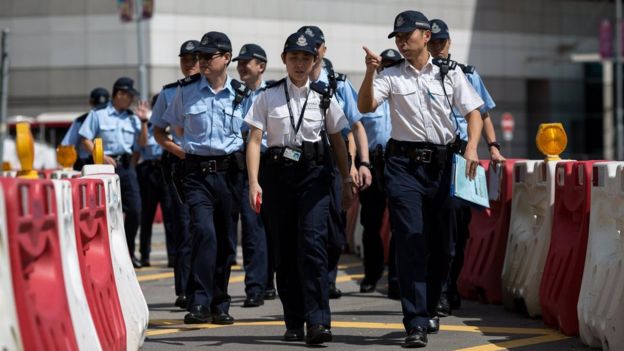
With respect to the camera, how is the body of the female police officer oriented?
toward the camera

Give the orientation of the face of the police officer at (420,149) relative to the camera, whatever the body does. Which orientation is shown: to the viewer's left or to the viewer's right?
to the viewer's left

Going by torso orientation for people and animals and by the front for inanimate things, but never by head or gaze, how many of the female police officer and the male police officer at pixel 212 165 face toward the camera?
2

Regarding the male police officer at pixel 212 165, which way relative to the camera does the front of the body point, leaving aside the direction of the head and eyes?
toward the camera

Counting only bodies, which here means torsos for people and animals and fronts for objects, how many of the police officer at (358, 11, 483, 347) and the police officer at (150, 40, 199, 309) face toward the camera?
2

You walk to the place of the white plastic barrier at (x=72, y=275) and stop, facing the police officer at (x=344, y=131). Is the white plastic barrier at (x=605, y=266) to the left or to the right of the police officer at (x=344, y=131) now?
right

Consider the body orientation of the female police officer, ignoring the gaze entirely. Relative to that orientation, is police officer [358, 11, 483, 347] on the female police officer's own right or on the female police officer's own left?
on the female police officer's own left
